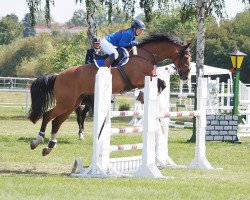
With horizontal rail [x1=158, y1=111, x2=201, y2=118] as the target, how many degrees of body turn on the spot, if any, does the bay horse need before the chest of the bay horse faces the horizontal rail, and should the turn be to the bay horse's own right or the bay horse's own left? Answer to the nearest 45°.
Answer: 0° — it already faces it

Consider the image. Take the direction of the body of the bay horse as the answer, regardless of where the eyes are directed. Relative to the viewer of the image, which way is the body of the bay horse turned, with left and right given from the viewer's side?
facing to the right of the viewer

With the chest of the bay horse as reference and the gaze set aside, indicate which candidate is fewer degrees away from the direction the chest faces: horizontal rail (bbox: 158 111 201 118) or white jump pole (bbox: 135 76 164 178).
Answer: the horizontal rail

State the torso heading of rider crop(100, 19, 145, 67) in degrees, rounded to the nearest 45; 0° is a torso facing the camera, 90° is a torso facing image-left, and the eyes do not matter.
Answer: approximately 270°
